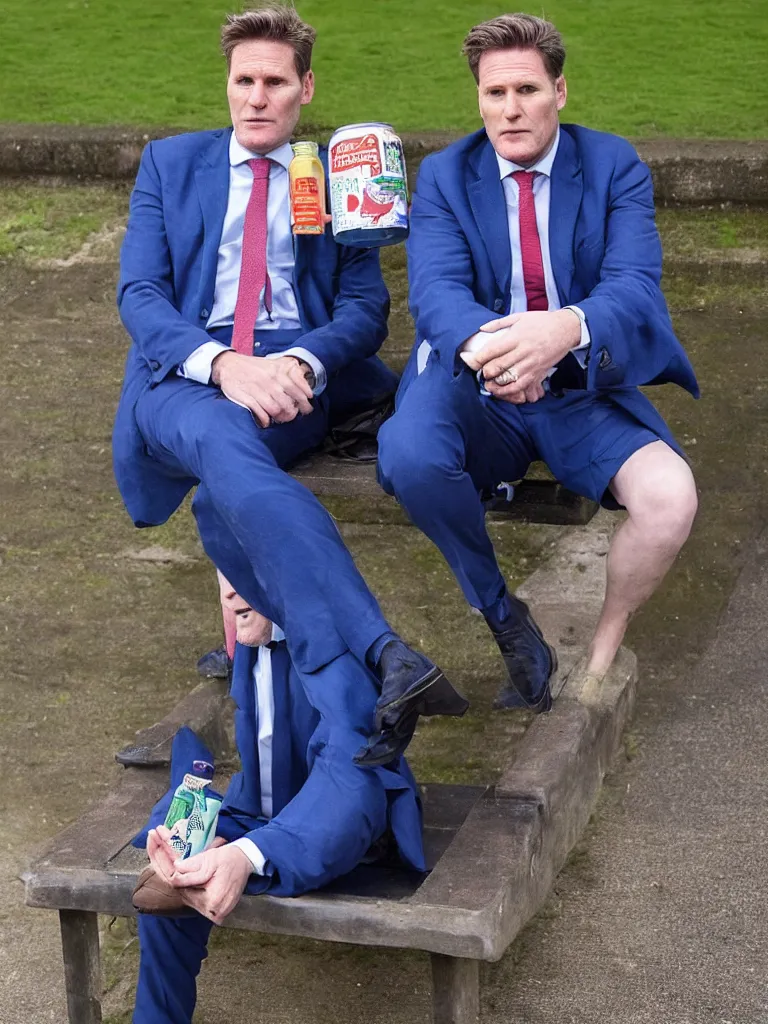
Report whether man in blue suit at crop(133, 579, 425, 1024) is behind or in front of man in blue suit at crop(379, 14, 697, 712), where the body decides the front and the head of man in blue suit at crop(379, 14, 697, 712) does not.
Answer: in front

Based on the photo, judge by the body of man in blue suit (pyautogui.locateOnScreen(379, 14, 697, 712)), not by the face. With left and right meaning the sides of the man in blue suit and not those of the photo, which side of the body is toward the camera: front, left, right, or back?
front

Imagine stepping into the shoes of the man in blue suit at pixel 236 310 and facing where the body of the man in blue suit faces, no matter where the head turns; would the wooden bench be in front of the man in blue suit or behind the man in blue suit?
in front

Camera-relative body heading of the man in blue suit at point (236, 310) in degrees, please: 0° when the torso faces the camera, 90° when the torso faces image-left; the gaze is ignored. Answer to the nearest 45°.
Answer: approximately 0°

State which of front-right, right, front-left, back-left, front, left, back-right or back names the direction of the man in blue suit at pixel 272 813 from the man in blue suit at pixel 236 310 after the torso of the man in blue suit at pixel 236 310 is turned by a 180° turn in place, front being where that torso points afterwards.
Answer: back

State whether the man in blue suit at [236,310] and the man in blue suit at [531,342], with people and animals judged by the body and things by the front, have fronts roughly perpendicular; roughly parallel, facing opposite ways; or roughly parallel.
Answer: roughly parallel

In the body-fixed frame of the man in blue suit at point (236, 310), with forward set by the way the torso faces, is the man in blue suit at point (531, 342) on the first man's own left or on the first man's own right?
on the first man's own left

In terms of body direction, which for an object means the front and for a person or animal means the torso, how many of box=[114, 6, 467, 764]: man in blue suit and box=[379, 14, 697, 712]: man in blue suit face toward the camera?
2
